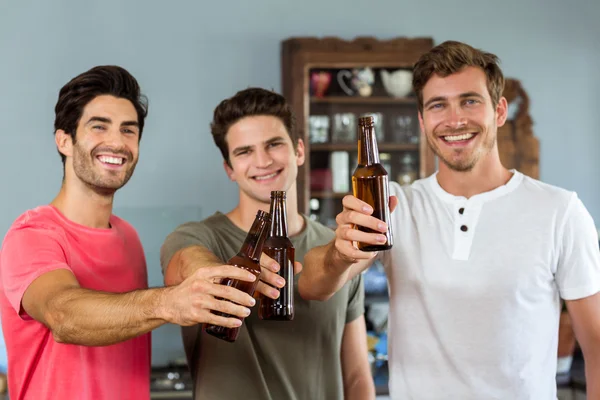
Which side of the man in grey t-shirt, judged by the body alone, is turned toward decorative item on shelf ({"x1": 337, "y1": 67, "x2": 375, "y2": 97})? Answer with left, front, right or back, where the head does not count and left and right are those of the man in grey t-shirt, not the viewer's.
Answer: back

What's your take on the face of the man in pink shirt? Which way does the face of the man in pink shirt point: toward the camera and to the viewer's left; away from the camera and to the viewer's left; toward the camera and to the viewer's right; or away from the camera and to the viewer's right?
toward the camera and to the viewer's right

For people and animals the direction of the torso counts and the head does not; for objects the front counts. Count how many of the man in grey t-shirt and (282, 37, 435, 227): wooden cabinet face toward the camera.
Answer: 2

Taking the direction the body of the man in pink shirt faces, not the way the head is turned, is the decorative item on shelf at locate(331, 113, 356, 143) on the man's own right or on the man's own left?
on the man's own left

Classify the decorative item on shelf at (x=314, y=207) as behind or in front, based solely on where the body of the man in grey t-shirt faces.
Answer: behind

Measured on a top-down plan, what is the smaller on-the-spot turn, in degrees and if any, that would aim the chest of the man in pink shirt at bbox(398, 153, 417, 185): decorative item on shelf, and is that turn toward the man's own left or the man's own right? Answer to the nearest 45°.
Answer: approximately 90° to the man's own left

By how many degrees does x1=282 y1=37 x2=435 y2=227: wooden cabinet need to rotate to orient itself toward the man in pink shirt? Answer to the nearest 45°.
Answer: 0° — it already faces them

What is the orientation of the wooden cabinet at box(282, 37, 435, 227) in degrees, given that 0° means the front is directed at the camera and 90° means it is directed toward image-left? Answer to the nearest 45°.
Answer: approximately 0°
